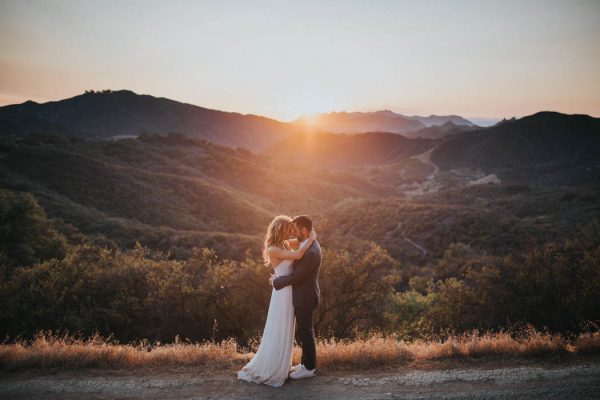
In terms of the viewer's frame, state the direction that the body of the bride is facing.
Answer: to the viewer's right

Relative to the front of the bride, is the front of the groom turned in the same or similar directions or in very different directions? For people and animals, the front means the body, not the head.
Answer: very different directions

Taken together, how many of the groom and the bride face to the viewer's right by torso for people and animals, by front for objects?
1

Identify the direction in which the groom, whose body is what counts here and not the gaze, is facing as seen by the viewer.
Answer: to the viewer's left
